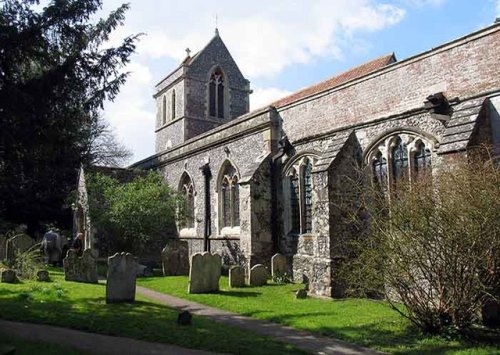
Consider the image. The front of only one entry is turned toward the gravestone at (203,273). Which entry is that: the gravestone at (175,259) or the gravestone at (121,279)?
the gravestone at (175,259)

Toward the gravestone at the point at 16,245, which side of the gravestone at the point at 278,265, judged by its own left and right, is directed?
right

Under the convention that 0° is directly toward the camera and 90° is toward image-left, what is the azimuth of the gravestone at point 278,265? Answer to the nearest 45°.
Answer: approximately 0°

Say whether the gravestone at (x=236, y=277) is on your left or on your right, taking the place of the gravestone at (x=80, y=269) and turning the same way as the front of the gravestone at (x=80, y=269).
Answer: on your left

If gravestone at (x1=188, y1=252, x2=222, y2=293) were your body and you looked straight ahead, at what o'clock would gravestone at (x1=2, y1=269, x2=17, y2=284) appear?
gravestone at (x1=2, y1=269, x2=17, y2=284) is roughly at 3 o'clock from gravestone at (x1=188, y1=252, x2=222, y2=293).

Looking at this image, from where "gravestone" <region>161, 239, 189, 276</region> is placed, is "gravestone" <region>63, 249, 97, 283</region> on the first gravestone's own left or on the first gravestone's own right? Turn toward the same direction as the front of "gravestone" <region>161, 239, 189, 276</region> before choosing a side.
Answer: on the first gravestone's own right

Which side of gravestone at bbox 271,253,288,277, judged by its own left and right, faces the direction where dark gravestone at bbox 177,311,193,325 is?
front

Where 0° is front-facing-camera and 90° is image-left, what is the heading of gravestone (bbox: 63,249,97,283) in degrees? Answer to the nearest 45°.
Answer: approximately 0°
